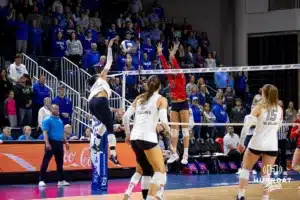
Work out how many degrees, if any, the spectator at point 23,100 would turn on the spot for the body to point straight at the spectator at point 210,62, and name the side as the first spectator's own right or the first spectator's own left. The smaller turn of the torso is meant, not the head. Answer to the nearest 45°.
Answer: approximately 90° to the first spectator's own left

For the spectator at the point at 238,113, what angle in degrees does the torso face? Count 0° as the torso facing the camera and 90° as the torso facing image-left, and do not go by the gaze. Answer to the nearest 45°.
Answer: approximately 0°

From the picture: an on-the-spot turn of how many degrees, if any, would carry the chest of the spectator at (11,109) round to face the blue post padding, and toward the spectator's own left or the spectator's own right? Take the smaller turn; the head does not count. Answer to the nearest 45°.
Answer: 0° — they already face it

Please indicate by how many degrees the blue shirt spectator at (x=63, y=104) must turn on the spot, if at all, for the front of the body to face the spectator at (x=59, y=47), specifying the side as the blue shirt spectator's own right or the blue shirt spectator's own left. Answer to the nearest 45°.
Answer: approximately 180°

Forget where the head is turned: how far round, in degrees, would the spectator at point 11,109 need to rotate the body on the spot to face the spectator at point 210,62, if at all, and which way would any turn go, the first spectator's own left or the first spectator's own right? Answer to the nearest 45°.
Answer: approximately 90° to the first spectator's own left

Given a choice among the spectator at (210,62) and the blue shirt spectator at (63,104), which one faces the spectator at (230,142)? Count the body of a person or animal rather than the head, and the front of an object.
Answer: the spectator at (210,62)

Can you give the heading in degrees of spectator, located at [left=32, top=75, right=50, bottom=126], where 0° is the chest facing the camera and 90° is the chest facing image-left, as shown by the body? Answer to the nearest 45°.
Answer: approximately 315°

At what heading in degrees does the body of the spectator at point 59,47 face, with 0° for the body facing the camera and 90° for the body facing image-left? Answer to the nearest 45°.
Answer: approximately 0°

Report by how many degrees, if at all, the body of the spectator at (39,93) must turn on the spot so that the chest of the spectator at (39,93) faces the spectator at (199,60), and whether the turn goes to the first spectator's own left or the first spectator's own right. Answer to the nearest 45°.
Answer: approximately 90° to the first spectator's own left

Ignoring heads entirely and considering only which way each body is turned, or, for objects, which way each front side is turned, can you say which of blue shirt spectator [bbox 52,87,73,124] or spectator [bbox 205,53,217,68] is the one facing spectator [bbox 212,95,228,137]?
spectator [bbox 205,53,217,68]
